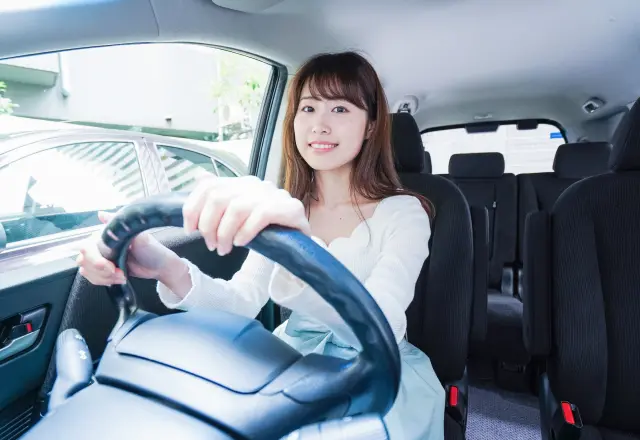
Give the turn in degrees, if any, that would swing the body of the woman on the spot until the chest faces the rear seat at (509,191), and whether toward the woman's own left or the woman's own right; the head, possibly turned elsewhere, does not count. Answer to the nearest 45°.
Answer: approximately 180°

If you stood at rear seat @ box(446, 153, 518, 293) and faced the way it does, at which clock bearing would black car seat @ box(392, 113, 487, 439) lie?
The black car seat is roughly at 12 o'clock from the rear seat.

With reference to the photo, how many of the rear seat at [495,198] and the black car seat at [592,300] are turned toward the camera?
2

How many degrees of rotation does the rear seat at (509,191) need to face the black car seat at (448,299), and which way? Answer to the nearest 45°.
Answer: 0° — it already faces it

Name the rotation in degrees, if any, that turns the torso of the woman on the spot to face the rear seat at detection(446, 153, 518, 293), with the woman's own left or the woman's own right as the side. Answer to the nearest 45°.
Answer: approximately 180°

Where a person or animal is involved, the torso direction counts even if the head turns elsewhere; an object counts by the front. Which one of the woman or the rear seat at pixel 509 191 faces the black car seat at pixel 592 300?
the rear seat

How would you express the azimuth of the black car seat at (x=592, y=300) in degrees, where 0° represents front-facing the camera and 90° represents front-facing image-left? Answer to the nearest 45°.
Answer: approximately 0°

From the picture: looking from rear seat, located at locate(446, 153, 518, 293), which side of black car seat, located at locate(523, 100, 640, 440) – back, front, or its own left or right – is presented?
back
